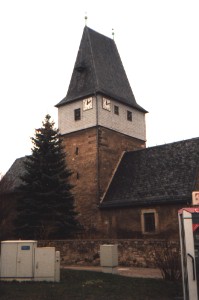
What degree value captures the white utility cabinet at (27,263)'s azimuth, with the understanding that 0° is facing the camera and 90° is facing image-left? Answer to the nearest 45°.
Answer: approximately 0°

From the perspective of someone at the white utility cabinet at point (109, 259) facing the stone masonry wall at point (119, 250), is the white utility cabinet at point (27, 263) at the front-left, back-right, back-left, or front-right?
back-left

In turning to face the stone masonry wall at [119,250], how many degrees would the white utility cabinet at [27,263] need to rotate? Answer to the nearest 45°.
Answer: approximately 135° to its left

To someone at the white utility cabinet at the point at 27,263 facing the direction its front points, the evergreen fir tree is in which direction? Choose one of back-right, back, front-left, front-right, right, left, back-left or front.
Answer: back

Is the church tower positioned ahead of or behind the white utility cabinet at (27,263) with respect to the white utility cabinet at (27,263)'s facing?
behind

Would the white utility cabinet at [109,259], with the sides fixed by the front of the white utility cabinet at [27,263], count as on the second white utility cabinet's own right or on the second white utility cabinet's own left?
on the second white utility cabinet's own left

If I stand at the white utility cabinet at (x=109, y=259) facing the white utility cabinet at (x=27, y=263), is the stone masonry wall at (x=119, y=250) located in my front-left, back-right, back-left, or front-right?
back-right
